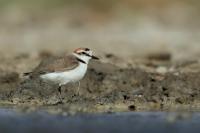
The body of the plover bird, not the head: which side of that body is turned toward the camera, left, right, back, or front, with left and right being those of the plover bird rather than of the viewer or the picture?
right
